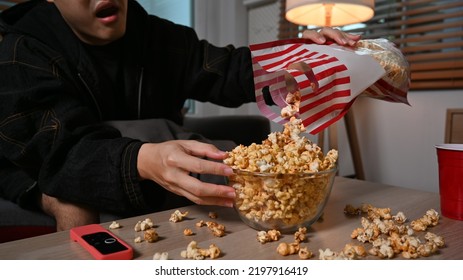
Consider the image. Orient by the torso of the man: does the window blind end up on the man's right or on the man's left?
on the man's left

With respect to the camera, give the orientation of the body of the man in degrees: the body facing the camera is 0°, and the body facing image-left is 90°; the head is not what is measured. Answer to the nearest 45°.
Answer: approximately 315°
